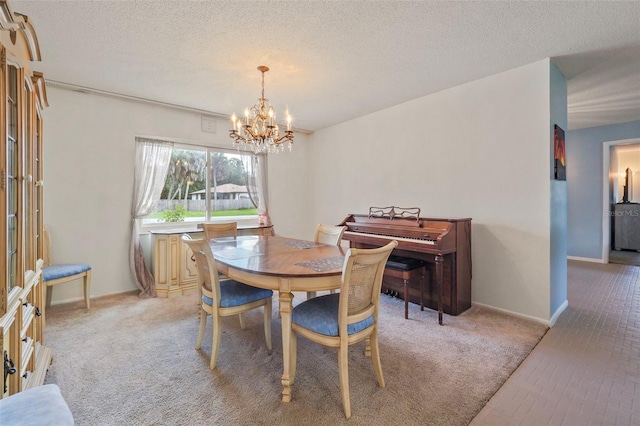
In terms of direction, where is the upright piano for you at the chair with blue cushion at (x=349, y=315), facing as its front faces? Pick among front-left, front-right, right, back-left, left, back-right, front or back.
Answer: right

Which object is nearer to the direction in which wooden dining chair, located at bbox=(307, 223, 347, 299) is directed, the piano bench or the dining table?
the dining table

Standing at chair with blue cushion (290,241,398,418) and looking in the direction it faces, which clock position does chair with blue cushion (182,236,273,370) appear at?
chair with blue cushion (182,236,273,370) is roughly at 11 o'clock from chair with blue cushion (290,241,398,418).

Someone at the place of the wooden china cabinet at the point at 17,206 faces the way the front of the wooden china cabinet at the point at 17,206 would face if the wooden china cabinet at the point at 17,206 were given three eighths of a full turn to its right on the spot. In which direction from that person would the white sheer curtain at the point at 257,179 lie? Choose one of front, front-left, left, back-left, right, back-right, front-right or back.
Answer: back

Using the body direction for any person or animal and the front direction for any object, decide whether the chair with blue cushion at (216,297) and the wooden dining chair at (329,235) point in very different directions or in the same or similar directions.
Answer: very different directions

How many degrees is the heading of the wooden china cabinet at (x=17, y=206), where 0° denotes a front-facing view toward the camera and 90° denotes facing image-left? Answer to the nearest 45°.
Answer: approximately 270°

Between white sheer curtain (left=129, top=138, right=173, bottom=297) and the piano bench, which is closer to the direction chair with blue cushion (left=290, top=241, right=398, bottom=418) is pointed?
the white sheer curtain

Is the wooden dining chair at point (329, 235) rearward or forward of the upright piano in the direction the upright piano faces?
forward

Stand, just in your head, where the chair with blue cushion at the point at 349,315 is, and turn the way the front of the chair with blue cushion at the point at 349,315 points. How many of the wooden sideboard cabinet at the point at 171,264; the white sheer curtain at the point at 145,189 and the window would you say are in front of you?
3

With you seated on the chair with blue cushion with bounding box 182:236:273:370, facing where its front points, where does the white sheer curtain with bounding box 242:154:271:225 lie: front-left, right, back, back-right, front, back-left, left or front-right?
front-left

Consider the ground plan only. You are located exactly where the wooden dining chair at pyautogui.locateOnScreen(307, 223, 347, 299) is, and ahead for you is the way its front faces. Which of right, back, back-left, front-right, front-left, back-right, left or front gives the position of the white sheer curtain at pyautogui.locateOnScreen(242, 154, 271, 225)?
right

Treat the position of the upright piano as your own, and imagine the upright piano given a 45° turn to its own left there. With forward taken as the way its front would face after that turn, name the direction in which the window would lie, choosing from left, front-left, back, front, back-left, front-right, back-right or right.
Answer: right

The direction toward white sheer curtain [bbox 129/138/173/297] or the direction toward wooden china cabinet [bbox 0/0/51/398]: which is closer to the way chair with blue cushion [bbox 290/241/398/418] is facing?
the white sheer curtain

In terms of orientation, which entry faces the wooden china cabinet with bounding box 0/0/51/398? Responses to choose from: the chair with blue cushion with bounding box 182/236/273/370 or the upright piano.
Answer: the upright piano

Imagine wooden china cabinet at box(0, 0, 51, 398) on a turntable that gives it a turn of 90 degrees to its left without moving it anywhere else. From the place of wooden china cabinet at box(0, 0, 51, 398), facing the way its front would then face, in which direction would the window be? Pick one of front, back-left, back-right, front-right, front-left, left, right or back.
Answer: front-right

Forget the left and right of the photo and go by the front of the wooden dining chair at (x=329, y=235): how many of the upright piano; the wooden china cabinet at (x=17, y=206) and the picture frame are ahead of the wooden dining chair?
1

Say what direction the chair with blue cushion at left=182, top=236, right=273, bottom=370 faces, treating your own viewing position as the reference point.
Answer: facing away from the viewer and to the right of the viewer

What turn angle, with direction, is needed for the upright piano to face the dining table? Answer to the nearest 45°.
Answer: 0° — it already faces it
